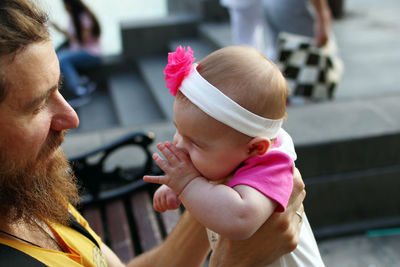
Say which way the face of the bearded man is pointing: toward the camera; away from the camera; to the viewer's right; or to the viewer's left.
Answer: to the viewer's right

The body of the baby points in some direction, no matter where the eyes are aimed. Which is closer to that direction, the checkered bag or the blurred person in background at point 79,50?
the blurred person in background

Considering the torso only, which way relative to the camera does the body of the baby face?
to the viewer's left

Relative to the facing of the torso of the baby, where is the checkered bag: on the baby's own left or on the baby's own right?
on the baby's own right

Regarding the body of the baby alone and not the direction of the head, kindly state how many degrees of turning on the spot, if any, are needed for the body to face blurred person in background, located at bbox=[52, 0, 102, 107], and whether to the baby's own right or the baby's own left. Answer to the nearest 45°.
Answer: approximately 45° to the baby's own right
